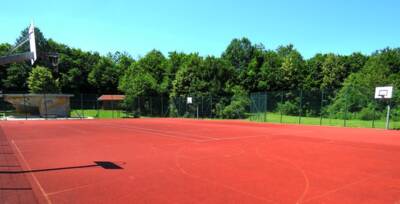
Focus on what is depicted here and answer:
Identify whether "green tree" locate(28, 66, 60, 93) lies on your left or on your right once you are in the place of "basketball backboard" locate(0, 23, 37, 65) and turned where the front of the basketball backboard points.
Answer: on your left

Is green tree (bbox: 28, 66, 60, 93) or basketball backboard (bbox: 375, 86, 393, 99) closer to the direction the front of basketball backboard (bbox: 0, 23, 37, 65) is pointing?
the basketball backboard

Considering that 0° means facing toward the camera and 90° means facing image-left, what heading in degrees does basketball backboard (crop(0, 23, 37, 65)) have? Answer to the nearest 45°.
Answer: approximately 270°
